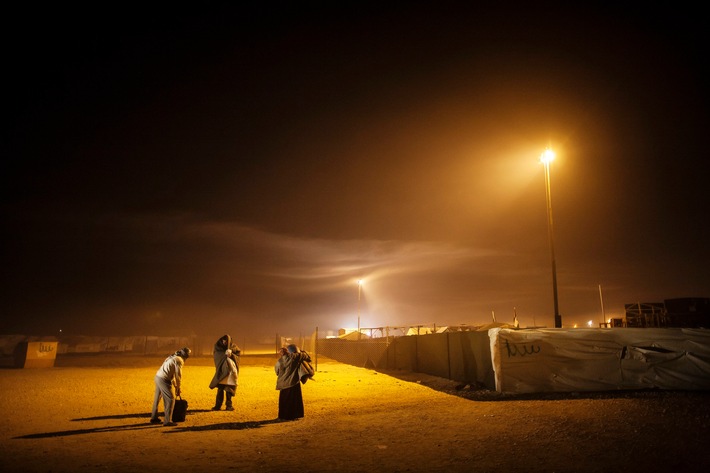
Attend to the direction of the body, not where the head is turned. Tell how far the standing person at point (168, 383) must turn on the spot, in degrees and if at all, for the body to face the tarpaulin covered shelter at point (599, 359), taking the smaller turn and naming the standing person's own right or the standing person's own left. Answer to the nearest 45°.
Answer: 0° — they already face it

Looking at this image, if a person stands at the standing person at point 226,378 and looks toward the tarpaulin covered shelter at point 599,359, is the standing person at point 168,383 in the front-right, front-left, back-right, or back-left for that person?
back-right

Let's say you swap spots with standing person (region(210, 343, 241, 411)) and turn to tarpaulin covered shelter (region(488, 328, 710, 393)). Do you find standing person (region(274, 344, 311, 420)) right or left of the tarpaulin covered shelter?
right

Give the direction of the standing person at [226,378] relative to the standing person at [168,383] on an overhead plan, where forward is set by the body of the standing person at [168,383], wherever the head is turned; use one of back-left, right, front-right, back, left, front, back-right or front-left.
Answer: front-left

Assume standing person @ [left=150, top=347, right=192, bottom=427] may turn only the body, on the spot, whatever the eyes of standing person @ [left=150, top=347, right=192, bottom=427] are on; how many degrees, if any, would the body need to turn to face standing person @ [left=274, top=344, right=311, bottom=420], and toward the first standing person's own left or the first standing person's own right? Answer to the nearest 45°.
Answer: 0° — they already face them

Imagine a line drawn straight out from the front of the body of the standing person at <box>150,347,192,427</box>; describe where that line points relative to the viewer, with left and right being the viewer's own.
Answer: facing to the right of the viewer
